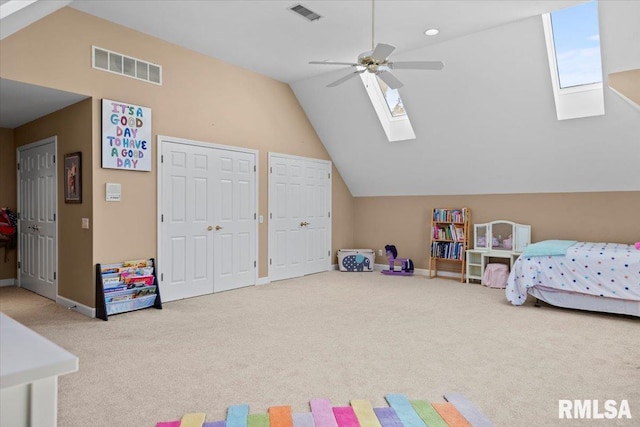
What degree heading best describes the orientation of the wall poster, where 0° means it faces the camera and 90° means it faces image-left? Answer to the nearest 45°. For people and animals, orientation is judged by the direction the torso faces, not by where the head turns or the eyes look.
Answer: approximately 315°

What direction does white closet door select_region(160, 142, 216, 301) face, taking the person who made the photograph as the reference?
facing the viewer and to the right of the viewer

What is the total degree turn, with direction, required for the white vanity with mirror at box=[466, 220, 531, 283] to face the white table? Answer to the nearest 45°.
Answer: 0° — it already faces it

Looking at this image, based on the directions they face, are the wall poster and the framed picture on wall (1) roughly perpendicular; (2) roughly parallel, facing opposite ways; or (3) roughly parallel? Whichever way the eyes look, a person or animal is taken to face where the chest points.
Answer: roughly perpendicular
